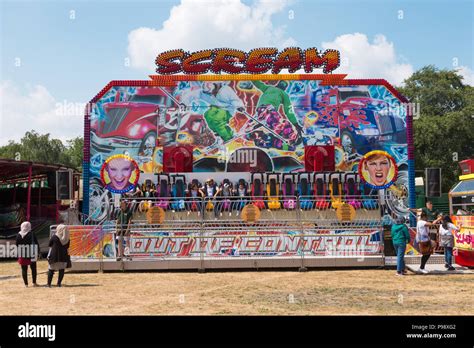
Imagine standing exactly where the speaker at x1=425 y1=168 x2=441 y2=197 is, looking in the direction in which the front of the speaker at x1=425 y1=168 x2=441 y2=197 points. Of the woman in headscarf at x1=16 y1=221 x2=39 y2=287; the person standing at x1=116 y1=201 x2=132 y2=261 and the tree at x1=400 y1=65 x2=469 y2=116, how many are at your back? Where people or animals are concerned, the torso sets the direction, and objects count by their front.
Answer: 1

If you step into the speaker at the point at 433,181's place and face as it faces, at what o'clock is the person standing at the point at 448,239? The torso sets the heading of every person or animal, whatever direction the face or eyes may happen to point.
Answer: The person standing is roughly at 12 o'clock from the speaker.

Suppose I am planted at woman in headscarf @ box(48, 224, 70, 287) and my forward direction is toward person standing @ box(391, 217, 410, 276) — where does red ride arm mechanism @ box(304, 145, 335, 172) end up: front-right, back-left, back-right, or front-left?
front-left

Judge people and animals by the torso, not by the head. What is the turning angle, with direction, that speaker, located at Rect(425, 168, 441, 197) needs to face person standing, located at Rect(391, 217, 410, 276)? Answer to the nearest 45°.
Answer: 0° — it already faces them

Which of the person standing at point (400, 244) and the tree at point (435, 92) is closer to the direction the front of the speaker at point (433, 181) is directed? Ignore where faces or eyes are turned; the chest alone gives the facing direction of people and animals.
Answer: the person standing

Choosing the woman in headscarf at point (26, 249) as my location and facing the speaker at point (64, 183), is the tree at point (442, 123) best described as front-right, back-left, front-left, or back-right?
front-right

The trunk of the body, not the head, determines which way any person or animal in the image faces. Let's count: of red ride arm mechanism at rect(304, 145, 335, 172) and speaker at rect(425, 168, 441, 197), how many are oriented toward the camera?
2

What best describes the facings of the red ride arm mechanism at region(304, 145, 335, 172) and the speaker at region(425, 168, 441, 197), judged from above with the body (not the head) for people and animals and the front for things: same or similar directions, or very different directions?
same or similar directions

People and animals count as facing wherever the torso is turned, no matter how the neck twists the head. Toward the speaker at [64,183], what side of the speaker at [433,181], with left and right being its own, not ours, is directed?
right

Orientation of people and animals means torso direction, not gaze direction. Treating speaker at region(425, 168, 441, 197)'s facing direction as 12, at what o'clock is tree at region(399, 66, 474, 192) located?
The tree is roughly at 6 o'clock from the speaker.

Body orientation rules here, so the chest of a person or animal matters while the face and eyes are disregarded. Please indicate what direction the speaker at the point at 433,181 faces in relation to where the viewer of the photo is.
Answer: facing the viewer

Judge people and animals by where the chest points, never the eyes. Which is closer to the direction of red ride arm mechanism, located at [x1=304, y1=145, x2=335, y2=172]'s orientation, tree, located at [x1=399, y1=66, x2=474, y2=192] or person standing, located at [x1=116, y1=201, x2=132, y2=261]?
the person standing
